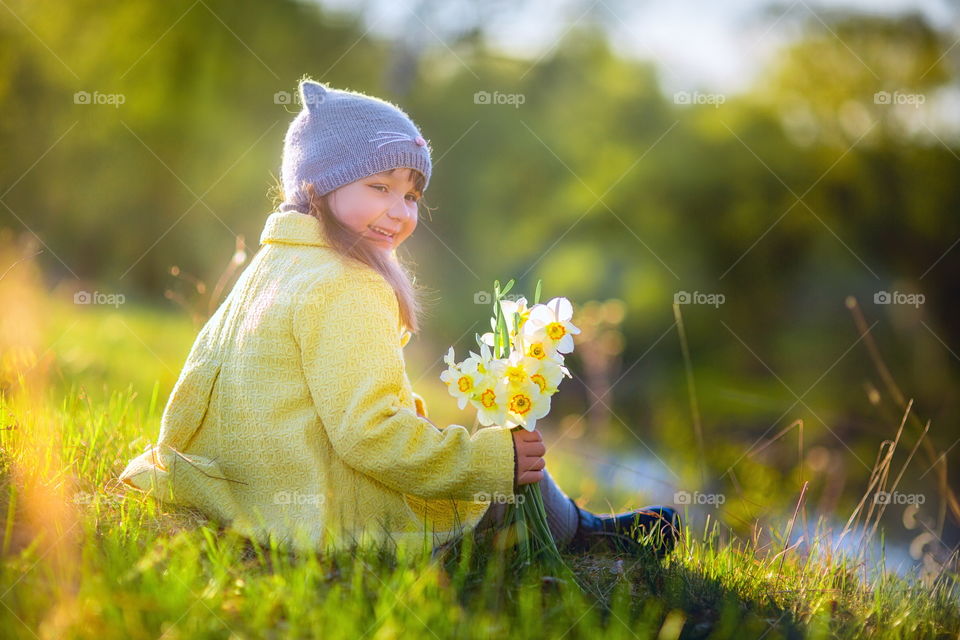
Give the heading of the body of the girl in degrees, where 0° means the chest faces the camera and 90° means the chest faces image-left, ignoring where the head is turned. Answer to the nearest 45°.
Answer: approximately 225°
